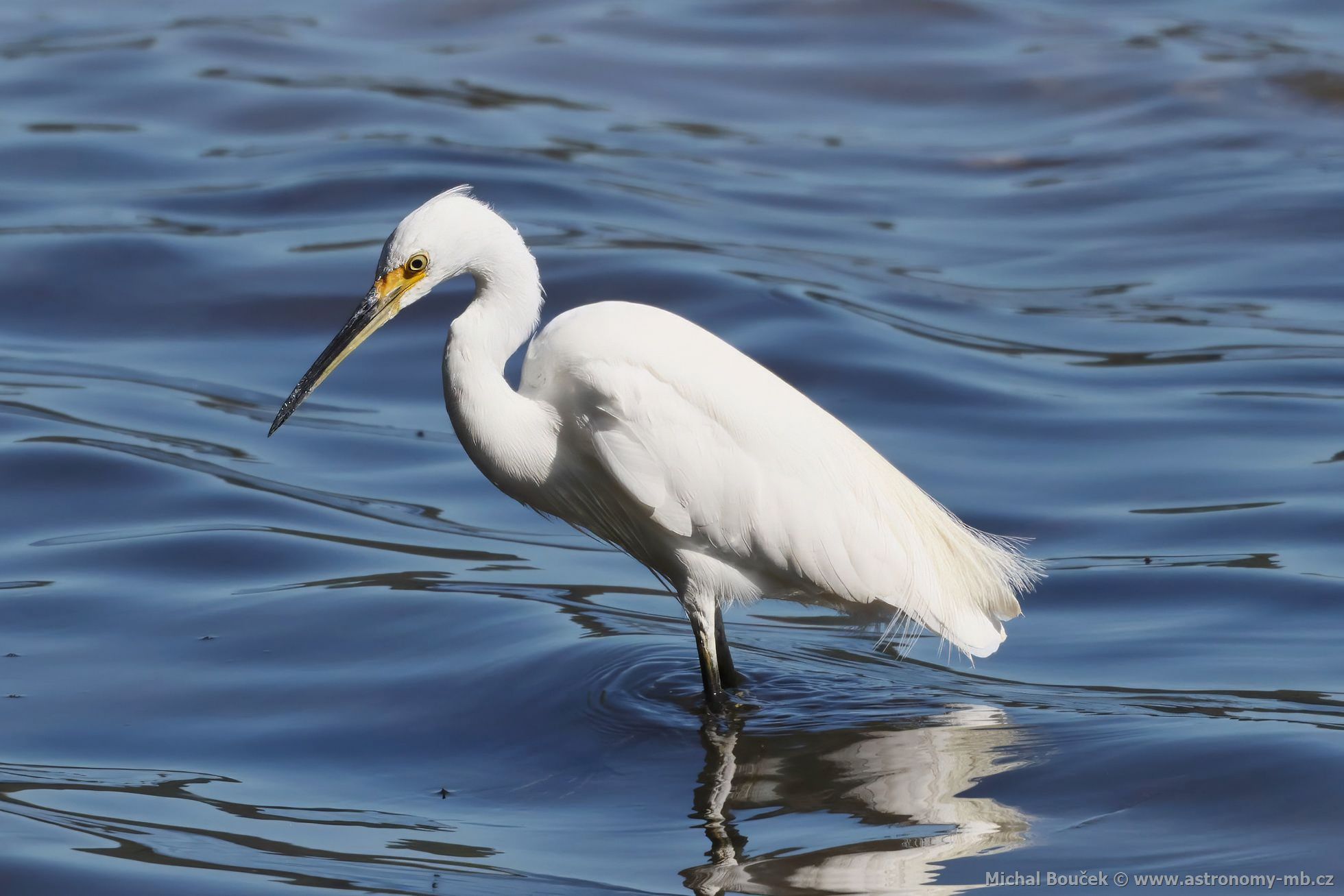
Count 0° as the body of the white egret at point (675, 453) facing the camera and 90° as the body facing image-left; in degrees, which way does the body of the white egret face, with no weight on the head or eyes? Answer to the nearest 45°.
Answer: approximately 90°
